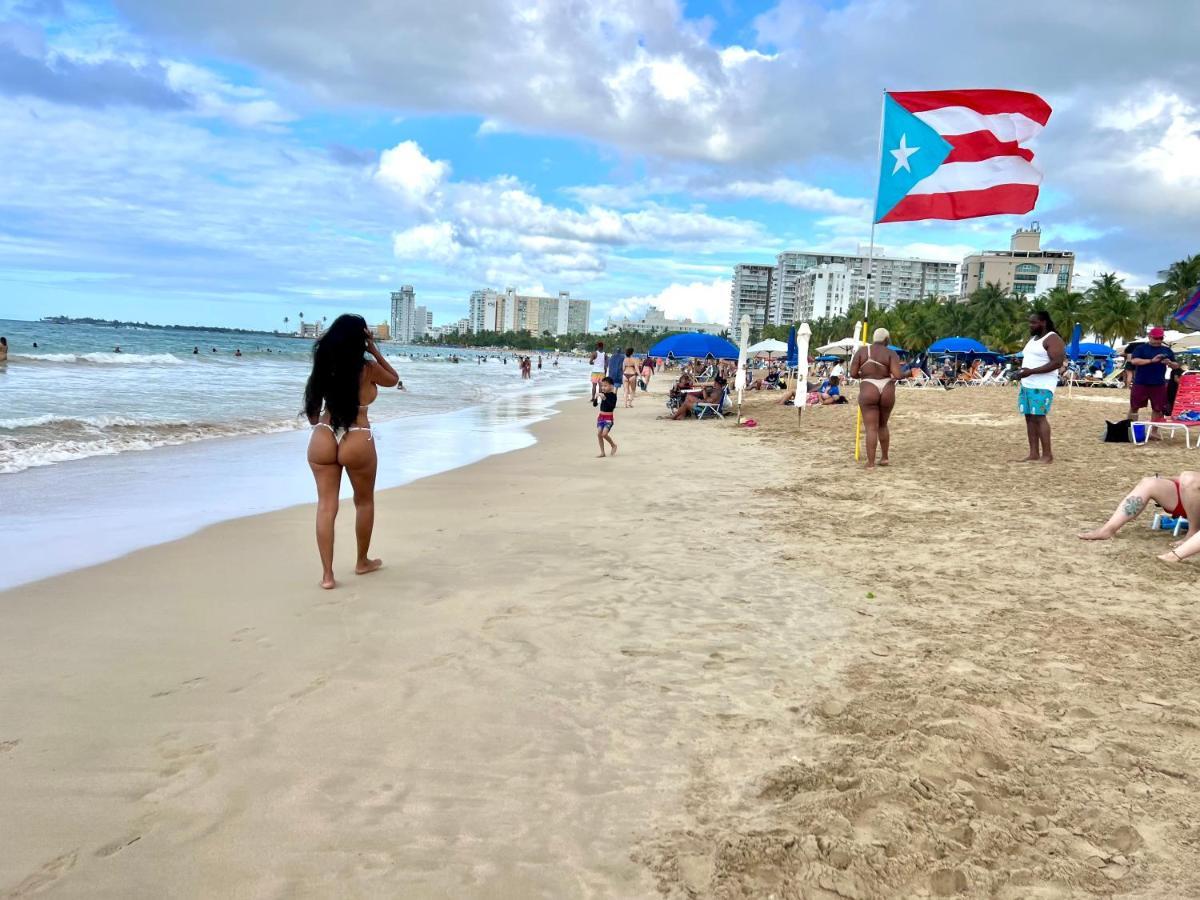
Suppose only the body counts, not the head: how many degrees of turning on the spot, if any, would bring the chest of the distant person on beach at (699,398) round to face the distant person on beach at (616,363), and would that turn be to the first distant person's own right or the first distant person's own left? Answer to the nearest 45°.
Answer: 0° — they already face them

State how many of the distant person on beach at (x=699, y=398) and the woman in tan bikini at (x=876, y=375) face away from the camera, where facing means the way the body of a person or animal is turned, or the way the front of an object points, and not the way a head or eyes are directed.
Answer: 1

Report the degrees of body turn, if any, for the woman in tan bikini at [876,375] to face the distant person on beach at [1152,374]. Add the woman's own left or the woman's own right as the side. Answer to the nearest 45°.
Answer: approximately 45° to the woman's own right

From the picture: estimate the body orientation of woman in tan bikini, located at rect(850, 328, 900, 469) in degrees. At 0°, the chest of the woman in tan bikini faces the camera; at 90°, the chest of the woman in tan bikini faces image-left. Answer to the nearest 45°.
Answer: approximately 180°

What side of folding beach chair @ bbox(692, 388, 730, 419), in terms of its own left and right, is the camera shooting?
left

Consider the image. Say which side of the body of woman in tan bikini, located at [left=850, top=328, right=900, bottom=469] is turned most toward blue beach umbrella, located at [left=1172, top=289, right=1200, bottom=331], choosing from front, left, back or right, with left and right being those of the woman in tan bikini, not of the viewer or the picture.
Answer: right

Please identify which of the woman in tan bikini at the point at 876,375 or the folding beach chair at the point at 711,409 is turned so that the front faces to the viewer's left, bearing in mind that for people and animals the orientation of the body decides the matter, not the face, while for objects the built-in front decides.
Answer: the folding beach chair

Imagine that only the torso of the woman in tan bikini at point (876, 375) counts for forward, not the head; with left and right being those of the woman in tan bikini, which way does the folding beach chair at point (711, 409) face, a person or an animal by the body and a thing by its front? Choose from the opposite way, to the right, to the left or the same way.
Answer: to the left

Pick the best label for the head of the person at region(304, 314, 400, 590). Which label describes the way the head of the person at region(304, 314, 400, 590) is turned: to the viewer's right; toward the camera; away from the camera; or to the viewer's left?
away from the camera

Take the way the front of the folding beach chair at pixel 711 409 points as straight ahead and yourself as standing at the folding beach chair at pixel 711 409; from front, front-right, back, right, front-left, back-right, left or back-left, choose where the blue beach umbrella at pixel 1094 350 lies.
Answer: back-right

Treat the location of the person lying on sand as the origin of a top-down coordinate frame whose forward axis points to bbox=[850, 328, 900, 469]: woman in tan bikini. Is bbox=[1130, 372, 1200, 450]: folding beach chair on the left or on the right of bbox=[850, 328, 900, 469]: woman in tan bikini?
right

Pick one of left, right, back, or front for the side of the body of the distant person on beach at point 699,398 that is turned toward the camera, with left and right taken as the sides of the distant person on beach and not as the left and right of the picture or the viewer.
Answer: left
